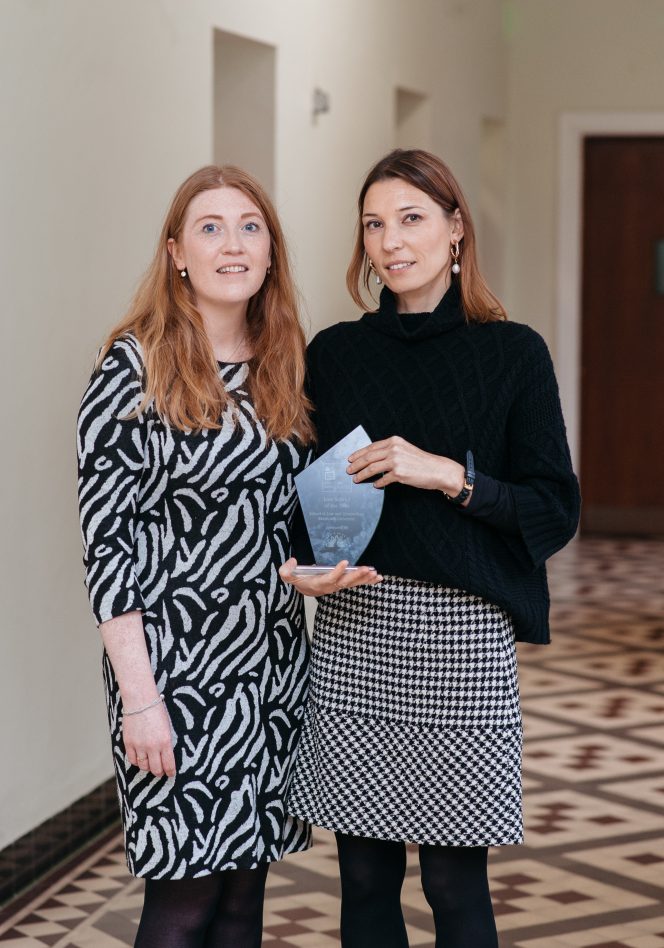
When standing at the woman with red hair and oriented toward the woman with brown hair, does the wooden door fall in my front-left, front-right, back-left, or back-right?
front-left

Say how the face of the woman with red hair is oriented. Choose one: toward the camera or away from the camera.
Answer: toward the camera

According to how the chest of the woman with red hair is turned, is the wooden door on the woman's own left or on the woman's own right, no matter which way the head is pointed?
on the woman's own left

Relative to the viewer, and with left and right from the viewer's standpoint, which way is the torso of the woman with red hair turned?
facing the viewer and to the right of the viewer

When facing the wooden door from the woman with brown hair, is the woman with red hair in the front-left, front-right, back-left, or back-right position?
back-left
